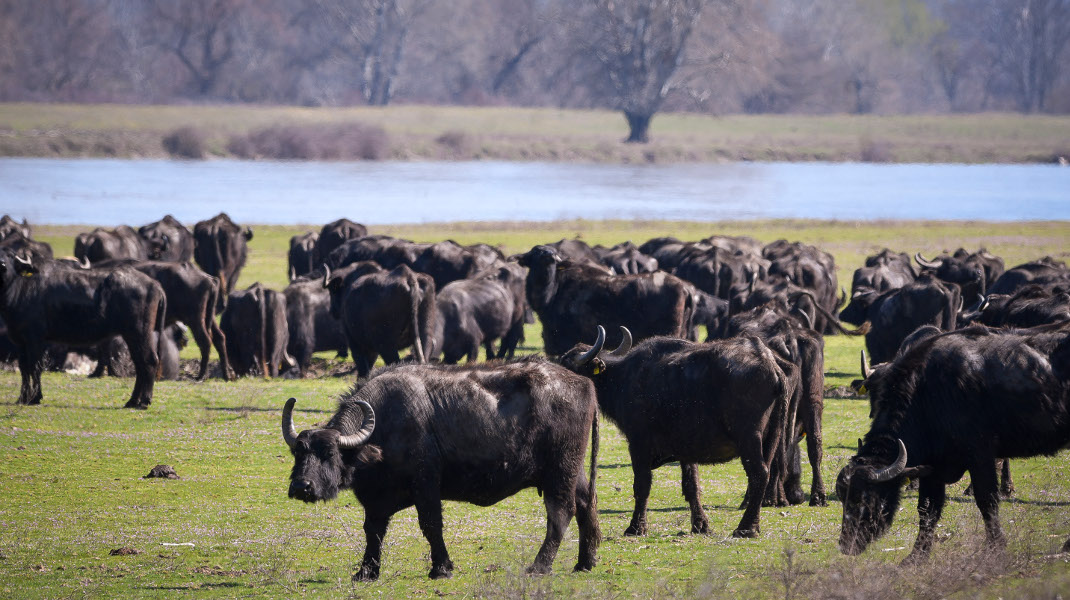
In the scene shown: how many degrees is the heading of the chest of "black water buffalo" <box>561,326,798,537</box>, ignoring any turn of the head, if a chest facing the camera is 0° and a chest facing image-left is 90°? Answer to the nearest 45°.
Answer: approximately 90°

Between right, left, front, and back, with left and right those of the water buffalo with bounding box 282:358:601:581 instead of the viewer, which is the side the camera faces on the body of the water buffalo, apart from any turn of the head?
left

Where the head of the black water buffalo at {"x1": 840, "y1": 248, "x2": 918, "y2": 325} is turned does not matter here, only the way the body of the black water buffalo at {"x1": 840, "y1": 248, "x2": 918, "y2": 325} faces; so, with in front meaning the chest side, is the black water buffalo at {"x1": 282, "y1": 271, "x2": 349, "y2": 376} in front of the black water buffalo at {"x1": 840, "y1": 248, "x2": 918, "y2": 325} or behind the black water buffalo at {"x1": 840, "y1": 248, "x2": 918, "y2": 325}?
in front

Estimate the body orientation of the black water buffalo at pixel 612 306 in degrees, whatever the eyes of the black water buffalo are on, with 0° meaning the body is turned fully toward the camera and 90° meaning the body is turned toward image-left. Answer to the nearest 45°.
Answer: approximately 90°

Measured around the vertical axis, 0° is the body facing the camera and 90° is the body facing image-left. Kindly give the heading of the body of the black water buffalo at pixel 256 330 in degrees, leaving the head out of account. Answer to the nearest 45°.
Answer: approximately 180°

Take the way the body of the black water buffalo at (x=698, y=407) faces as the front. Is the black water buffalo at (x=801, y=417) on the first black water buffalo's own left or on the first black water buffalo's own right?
on the first black water buffalo's own right

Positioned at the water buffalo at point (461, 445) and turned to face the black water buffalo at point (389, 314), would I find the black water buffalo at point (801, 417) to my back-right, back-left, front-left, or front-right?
front-right

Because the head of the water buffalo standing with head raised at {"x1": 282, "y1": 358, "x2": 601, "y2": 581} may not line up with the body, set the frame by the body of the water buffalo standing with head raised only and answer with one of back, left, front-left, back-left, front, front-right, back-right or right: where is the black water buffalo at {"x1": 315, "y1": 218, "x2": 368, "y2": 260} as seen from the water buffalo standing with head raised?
right

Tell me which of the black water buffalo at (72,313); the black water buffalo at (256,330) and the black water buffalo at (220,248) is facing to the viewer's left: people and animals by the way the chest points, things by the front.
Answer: the black water buffalo at (72,313)

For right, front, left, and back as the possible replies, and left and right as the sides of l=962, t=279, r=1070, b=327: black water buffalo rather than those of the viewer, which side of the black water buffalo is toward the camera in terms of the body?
left

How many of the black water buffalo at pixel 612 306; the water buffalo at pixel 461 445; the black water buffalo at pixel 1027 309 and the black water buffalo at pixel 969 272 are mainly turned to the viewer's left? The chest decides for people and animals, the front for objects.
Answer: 4

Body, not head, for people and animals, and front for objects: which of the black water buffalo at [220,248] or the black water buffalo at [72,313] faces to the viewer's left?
the black water buffalo at [72,313]

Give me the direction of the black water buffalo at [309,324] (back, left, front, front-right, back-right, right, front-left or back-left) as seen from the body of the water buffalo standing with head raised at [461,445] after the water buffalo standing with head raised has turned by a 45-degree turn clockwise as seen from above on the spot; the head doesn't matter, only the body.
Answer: front-right
